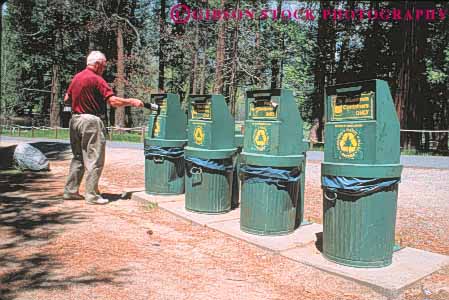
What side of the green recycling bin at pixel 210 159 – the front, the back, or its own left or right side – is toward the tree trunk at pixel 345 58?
back

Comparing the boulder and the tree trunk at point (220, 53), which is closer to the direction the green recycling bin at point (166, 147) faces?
the boulder

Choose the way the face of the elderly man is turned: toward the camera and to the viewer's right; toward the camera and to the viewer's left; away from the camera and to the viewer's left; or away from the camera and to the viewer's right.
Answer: away from the camera and to the viewer's right

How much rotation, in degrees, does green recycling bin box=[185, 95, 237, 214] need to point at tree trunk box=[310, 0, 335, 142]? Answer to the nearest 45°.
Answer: approximately 135° to its right

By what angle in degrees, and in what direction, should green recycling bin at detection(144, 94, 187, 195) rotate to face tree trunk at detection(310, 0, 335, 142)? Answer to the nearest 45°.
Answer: approximately 180°

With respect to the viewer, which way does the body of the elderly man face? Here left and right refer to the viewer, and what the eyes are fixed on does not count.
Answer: facing away from the viewer and to the right of the viewer

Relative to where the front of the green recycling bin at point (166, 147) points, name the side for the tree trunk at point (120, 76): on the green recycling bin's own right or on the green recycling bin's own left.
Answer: on the green recycling bin's own right

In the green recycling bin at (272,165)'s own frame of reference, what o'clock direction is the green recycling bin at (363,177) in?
the green recycling bin at (363,177) is roughly at 9 o'clock from the green recycling bin at (272,165).

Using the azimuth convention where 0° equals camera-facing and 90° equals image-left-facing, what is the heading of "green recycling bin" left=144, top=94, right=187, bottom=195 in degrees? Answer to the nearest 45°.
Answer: approximately 45°

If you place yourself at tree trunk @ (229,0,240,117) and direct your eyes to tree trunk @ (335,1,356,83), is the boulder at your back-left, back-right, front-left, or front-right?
back-right

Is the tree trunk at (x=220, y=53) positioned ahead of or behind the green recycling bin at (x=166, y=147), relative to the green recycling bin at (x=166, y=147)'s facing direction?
behind

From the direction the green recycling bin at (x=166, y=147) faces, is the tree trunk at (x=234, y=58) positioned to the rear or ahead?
to the rear

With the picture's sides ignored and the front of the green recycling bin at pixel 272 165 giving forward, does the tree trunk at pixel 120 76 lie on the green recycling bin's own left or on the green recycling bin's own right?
on the green recycling bin's own right

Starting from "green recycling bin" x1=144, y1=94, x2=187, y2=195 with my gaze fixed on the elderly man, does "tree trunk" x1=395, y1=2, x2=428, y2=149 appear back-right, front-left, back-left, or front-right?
back-right

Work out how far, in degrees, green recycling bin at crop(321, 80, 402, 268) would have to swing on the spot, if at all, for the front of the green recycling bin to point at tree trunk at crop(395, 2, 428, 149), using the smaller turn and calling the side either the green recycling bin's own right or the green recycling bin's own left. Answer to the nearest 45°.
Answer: approximately 135° to the green recycling bin's own right
